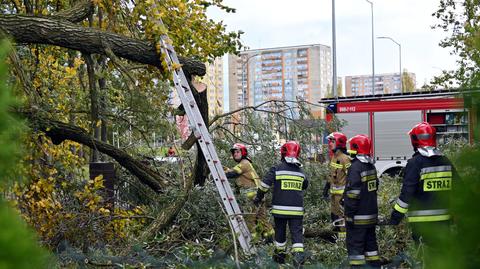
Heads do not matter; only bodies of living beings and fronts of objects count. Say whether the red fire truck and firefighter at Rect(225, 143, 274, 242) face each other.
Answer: no

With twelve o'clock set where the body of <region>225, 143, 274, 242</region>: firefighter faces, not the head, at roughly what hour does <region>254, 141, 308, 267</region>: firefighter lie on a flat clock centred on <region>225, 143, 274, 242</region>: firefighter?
<region>254, 141, 308, 267</region>: firefighter is roughly at 8 o'clock from <region>225, 143, 274, 242</region>: firefighter.

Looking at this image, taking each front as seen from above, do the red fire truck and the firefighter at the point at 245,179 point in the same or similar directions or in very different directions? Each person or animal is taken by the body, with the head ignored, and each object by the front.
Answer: very different directions

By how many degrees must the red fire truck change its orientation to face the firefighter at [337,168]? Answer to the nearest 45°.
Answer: approximately 90° to its right

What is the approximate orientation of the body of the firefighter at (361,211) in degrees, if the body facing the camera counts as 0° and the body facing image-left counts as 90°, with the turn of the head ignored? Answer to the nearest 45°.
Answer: approximately 135°

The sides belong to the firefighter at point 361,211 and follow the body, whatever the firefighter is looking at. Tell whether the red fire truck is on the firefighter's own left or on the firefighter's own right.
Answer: on the firefighter's own right

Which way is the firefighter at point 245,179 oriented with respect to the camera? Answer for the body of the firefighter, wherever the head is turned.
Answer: to the viewer's left

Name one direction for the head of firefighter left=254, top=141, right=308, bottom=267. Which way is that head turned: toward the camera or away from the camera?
away from the camera

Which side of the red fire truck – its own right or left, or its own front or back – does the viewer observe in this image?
right

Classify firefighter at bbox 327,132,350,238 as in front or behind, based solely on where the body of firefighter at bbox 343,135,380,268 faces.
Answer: in front
